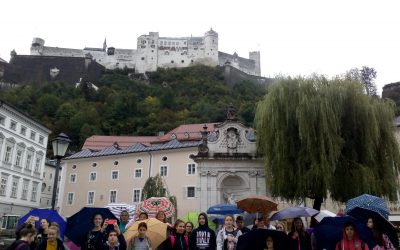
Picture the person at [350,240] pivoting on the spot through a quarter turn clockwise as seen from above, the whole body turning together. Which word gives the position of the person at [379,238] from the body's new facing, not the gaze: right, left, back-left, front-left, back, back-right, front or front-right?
back-right

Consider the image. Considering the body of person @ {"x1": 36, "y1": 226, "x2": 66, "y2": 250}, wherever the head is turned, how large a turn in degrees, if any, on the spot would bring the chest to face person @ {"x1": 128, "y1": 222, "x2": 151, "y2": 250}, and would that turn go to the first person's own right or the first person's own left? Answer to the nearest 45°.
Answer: approximately 90° to the first person's own left

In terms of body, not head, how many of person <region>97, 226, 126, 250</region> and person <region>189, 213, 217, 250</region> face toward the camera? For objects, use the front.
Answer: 2

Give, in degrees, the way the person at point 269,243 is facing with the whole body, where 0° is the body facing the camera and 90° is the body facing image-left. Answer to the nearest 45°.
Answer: approximately 0°

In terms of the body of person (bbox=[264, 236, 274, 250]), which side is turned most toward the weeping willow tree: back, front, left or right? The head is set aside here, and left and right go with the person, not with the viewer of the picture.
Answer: back
